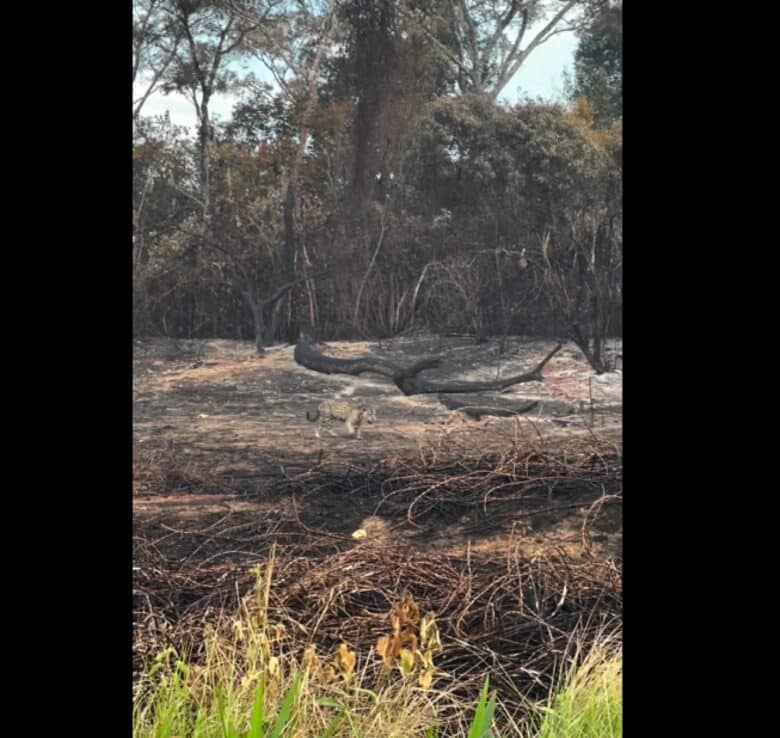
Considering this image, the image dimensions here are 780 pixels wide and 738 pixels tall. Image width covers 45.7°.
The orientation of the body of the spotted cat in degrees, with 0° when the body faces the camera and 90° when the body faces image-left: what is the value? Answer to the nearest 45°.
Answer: approximately 270°

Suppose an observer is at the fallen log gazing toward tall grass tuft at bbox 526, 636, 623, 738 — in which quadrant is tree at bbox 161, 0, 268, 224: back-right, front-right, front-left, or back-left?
back-right
